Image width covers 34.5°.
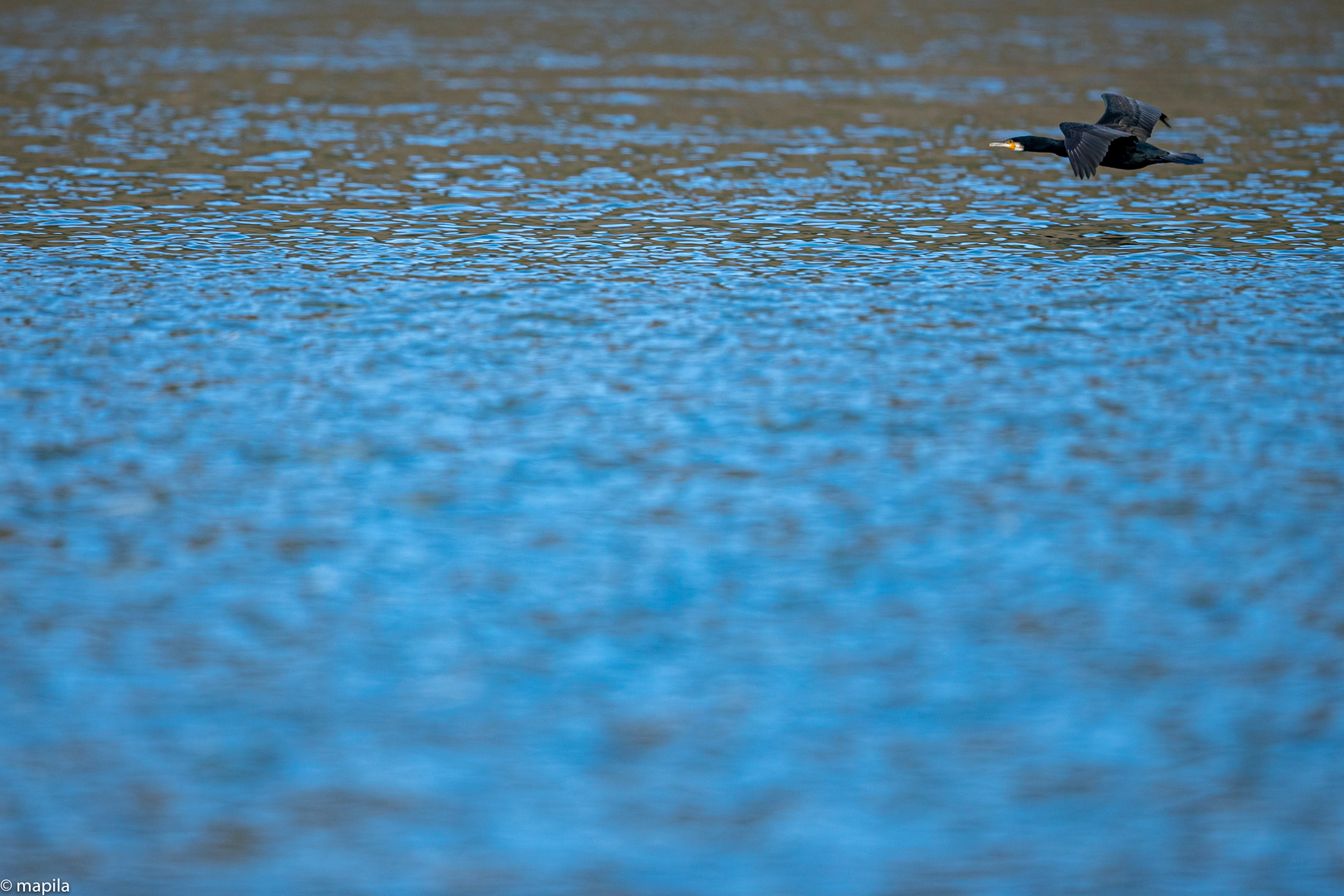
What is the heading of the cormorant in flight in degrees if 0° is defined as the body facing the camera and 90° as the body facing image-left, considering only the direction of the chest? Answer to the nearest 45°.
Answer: approximately 90°
